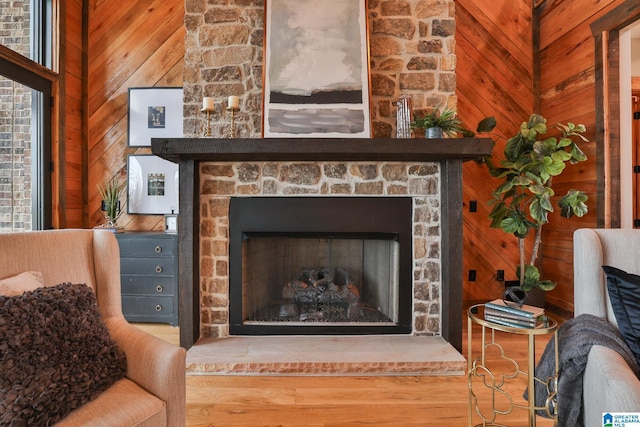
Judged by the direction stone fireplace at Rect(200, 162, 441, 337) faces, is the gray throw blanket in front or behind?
in front

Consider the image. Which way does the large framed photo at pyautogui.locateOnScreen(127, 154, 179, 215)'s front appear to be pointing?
toward the camera

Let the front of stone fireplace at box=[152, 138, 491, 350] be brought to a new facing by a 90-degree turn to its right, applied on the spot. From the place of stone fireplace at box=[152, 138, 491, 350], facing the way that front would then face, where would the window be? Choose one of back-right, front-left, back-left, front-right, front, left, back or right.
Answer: front

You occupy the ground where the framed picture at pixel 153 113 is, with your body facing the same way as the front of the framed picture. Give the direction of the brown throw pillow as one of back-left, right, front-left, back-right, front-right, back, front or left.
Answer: front

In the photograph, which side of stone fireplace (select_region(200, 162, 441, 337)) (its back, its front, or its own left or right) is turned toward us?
front

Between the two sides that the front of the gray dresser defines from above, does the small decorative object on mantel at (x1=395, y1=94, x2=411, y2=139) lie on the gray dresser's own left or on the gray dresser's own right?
on the gray dresser's own left

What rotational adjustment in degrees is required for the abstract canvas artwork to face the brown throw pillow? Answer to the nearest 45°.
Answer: approximately 45° to its right

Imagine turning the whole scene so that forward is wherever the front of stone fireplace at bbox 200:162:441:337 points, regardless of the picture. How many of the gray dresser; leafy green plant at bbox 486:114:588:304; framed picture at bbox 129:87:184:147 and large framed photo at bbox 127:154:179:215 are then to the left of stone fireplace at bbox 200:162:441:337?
1

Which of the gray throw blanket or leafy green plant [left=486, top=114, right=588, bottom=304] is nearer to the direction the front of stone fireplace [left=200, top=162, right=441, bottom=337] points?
the gray throw blanket

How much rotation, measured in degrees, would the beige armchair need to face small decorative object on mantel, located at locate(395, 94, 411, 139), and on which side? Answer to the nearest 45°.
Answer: approximately 45° to its left

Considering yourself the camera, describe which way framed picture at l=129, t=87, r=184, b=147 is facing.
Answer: facing the viewer

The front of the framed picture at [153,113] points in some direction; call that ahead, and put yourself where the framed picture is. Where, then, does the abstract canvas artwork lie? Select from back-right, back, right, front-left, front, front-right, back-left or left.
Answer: front-left

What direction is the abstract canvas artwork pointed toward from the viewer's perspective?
toward the camera

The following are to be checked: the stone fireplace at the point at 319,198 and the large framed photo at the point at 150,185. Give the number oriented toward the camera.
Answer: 2
